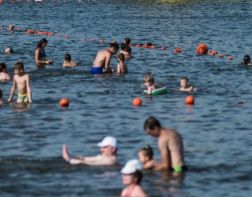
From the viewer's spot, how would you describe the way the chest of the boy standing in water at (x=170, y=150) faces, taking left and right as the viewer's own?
facing to the left of the viewer

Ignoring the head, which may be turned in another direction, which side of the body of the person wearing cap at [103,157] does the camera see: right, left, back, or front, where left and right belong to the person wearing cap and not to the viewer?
left

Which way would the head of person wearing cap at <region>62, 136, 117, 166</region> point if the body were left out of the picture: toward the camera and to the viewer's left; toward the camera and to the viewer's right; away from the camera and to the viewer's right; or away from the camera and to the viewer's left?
toward the camera and to the viewer's left

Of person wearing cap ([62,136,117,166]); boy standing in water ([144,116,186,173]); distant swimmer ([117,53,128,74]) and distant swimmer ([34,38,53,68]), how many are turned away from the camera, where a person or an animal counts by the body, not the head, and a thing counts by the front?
1

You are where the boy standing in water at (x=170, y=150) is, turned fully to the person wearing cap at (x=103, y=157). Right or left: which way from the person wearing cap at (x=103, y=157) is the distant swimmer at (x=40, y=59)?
right
